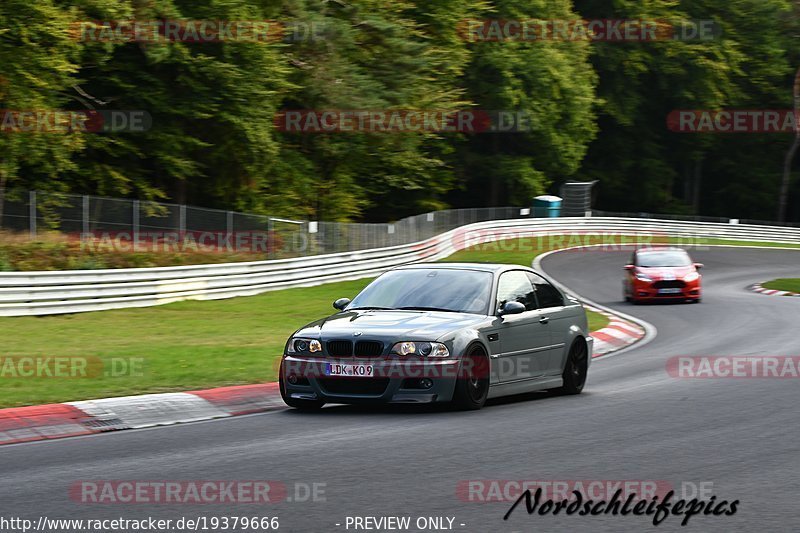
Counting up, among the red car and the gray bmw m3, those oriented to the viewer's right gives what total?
0

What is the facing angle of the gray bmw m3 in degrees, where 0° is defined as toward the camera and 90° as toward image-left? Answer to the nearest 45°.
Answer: approximately 45°

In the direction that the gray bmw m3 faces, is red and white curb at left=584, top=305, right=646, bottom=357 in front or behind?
behind

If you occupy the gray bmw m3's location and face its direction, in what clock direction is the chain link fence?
The chain link fence is roughly at 4 o'clock from the gray bmw m3.

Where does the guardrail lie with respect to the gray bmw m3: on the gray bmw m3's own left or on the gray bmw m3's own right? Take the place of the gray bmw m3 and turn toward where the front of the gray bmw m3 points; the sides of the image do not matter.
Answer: on the gray bmw m3's own right

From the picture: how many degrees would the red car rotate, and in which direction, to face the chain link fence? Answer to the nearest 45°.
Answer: approximately 90° to its right

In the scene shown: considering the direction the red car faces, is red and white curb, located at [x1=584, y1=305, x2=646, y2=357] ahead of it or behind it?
ahead

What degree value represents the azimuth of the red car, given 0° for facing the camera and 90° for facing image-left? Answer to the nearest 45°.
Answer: approximately 0°

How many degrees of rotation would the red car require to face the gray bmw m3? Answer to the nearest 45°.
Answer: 0° — it already faces it

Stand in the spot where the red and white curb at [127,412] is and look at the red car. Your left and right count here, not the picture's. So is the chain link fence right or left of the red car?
left

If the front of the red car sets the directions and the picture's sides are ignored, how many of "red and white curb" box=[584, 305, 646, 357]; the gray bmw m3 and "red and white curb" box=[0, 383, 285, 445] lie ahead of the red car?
3

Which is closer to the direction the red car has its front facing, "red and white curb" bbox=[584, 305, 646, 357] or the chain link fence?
the red and white curb

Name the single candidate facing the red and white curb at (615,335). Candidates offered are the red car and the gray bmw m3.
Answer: the red car

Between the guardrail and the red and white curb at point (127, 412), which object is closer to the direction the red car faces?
the red and white curb
